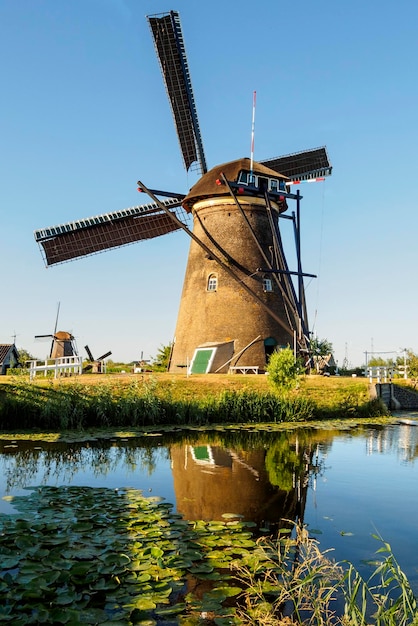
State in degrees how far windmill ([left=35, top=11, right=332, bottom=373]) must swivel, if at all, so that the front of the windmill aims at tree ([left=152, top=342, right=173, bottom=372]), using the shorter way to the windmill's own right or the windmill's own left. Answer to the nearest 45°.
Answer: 0° — it already faces it

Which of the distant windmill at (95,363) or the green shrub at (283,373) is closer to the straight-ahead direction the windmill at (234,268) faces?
the distant windmill

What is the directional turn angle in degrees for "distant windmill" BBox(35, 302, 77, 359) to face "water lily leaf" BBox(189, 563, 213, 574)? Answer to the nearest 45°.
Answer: approximately 135° to its left

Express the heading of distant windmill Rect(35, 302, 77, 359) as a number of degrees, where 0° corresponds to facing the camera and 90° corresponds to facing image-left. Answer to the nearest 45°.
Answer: approximately 135°

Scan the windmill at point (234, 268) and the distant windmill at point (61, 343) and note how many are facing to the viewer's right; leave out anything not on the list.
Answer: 0

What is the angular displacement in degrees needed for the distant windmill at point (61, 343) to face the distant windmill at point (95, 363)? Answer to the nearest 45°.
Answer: approximately 135° to its left

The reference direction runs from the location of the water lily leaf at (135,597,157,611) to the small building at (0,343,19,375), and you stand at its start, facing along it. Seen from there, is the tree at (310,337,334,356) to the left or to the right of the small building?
right

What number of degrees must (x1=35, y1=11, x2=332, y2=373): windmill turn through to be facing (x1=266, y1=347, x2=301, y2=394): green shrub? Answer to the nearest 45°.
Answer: approximately 135° to its left
